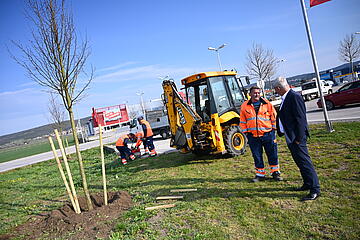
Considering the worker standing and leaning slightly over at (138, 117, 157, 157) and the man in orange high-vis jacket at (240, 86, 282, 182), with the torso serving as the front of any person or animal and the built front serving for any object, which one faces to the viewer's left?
the worker standing and leaning slightly over

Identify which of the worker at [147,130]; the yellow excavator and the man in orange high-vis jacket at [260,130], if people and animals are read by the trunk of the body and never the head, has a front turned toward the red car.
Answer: the yellow excavator

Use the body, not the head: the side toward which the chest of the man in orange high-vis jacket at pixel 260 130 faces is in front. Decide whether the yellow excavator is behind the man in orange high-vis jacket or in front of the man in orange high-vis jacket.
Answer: behind

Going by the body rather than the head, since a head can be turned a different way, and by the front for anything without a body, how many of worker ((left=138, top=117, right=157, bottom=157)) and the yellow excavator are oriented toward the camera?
0

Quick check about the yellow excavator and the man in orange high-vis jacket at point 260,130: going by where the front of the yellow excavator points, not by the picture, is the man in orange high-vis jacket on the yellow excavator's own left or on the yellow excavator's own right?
on the yellow excavator's own right

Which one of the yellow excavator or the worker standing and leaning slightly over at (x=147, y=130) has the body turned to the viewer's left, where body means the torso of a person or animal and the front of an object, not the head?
the worker standing and leaning slightly over

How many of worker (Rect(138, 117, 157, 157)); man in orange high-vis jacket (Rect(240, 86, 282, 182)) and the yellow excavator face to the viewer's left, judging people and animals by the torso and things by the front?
1

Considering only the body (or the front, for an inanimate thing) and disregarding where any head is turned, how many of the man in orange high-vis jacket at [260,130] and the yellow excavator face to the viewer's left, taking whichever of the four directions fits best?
0

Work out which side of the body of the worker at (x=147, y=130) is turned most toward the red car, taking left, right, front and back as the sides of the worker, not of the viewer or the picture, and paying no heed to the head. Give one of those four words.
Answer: back

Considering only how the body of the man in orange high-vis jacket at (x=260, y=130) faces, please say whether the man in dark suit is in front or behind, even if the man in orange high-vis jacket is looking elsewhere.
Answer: in front

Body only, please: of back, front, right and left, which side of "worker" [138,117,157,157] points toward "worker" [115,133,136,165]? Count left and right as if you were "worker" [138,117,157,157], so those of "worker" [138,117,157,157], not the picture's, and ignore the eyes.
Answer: front

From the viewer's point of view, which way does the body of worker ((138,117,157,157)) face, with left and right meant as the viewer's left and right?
facing to the left of the viewer

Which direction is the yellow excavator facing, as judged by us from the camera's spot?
facing away from the viewer and to the right of the viewer

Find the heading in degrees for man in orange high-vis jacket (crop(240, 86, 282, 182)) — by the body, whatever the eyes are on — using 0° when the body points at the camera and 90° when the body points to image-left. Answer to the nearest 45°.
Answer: approximately 0°
